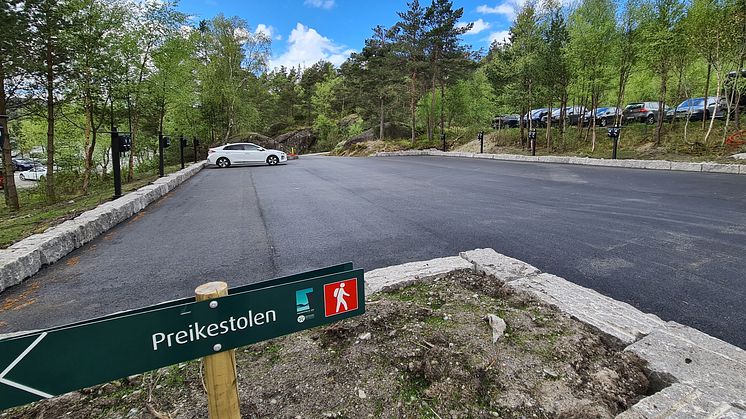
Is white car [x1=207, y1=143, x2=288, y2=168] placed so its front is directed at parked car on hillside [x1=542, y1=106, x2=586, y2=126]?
yes

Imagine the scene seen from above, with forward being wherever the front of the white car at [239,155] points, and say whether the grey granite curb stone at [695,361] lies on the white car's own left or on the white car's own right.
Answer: on the white car's own right

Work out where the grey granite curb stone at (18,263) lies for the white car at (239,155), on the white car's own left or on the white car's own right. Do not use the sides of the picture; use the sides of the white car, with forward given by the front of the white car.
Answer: on the white car's own right

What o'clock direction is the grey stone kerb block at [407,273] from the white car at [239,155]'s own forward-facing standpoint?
The grey stone kerb block is roughly at 3 o'clock from the white car.

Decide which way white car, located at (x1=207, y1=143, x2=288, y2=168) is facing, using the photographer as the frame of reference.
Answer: facing to the right of the viewer

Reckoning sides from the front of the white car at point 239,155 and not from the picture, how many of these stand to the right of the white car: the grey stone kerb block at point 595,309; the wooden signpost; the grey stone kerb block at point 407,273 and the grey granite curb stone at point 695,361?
4

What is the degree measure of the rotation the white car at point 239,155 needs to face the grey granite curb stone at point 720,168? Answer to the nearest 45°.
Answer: approximately 45° to its right

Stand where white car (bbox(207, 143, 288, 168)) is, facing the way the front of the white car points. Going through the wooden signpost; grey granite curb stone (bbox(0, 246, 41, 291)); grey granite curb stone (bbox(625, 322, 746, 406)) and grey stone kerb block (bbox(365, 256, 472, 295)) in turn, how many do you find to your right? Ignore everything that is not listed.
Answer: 4

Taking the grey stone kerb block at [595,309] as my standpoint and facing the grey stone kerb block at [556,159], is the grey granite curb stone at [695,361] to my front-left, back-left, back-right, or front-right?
back-right

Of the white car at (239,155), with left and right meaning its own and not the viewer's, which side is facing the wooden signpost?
right

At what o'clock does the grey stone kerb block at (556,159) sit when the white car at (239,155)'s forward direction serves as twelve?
The grey stone kerb block is roughly at 1 o'clock from the white car.
